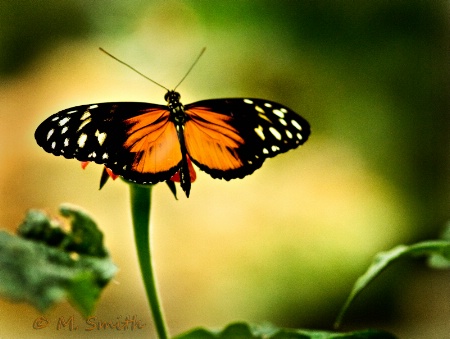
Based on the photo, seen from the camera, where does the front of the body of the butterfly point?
away from the camera
